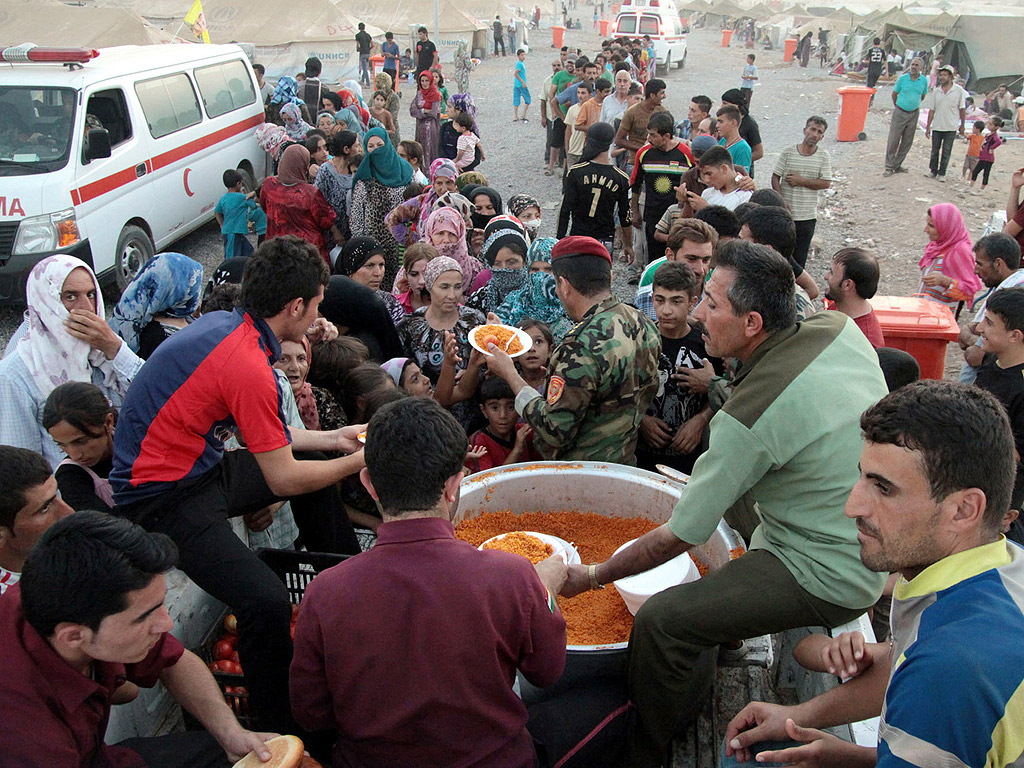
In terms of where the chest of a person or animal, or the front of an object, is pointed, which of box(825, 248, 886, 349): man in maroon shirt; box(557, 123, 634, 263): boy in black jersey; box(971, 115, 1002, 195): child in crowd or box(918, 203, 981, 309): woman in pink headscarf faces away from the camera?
the boy in black jersey

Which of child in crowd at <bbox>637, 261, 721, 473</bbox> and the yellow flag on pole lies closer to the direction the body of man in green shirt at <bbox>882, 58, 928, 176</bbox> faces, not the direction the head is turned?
the child in crowd

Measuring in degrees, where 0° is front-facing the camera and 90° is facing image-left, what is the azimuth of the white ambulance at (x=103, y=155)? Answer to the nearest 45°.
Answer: approximately 45°

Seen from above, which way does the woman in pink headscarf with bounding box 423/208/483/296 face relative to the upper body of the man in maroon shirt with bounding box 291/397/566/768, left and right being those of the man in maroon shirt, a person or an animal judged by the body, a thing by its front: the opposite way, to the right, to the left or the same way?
the opposite way

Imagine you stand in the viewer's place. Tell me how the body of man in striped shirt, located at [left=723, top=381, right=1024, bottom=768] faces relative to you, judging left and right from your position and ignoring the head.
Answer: facing to the left of the viewer

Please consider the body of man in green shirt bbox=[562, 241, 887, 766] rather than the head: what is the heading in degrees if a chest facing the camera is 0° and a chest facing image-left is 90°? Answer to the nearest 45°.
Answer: approximately 90°

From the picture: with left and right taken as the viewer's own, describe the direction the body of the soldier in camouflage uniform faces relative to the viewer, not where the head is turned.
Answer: facing away from the viewer and to the left of the viewer

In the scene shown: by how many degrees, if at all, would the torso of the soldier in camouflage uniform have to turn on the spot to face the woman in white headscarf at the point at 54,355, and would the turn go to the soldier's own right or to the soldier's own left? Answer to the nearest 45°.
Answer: approximately 45° to the soldier's own left

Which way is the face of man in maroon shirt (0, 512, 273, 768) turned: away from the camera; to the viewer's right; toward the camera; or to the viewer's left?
to the viewer's right

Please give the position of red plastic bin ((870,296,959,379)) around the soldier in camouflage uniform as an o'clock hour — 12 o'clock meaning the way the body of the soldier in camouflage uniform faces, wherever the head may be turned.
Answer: The red plastic bin is roughly at 3 o'clock from the soldier in camouflage uniform.

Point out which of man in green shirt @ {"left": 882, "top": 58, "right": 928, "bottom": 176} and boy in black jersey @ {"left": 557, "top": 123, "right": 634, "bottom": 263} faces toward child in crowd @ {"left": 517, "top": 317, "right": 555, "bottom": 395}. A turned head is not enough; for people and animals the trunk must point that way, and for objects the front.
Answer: the man in green shirt

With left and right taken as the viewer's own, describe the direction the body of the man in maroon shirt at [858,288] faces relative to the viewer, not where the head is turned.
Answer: facing to the left of the viewer

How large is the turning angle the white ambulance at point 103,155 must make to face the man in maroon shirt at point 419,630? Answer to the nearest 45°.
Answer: approximately 45° to its left

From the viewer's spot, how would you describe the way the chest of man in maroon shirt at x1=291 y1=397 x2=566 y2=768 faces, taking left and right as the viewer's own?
facing away from the viewer

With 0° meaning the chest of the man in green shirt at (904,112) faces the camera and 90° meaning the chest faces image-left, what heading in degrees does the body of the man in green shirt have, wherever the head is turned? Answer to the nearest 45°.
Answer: approximately 0°

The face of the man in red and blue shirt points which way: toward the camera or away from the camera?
away from the camera
